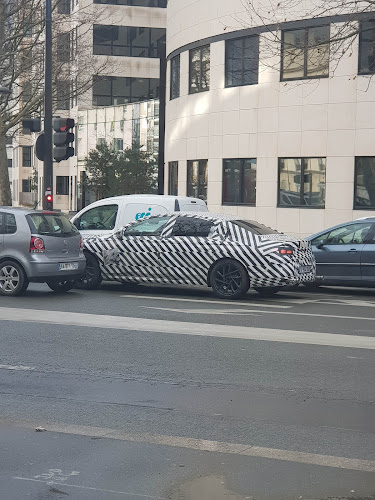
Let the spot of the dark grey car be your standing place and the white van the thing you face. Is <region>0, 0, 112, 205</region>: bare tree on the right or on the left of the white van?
right

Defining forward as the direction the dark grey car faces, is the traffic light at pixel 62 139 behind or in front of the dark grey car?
in front

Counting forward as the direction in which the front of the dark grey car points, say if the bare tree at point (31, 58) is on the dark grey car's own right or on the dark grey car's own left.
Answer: on the dark grey car's own right

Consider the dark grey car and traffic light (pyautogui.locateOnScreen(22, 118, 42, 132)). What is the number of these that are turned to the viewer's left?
2

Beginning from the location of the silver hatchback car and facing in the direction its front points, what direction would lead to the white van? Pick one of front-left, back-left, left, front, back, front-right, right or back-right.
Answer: right

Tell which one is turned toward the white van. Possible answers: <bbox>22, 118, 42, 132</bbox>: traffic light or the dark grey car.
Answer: the dark grey car

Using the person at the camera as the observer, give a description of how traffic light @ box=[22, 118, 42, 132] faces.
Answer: facing to the left of the viewer

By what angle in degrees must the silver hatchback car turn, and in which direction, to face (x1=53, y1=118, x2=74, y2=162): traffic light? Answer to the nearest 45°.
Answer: approximately 45° to its right

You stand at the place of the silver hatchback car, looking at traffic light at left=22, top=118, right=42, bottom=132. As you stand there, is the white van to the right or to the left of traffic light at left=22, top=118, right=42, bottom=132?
right

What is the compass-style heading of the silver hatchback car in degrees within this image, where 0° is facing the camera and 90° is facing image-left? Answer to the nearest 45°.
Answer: approximately 135°

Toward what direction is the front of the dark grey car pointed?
to the viewer's left

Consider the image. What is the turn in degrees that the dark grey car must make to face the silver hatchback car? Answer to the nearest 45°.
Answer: approximately 45° to its left
